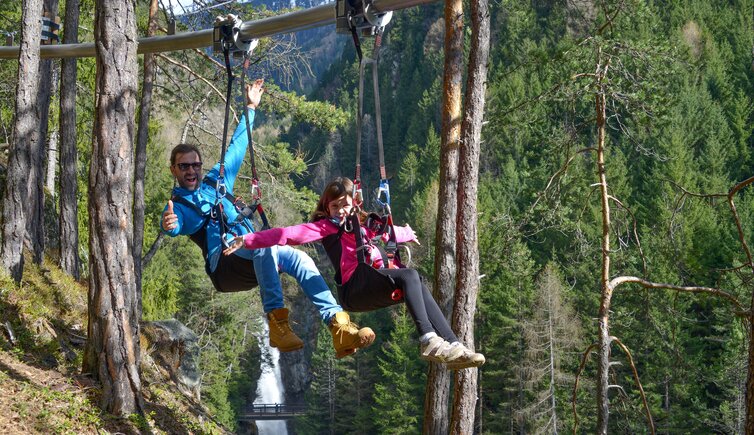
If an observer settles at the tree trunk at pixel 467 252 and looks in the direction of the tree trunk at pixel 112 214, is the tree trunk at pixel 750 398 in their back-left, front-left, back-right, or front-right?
back-left

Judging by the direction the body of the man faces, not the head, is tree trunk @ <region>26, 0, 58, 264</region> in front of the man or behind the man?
behind

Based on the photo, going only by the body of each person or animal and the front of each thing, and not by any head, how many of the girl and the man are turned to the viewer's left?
0

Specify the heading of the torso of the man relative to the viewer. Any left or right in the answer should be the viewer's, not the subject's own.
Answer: facing the viewer and to the right of the viewer

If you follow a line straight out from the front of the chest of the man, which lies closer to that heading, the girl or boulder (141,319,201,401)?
the girl

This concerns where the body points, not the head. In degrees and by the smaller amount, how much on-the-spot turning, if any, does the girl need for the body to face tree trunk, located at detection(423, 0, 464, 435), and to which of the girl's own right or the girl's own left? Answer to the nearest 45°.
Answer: approximately 135° to the girl's own left

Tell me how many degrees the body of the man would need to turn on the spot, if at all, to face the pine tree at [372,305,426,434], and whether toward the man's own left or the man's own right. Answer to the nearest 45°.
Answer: approximately 135° to the man's own left

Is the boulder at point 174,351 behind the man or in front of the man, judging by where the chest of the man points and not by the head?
behind

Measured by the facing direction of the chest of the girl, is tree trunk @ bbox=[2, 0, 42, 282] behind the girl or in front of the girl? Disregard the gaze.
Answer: behind

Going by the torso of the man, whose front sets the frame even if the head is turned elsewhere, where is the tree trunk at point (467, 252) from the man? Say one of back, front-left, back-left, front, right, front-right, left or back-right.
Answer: left
